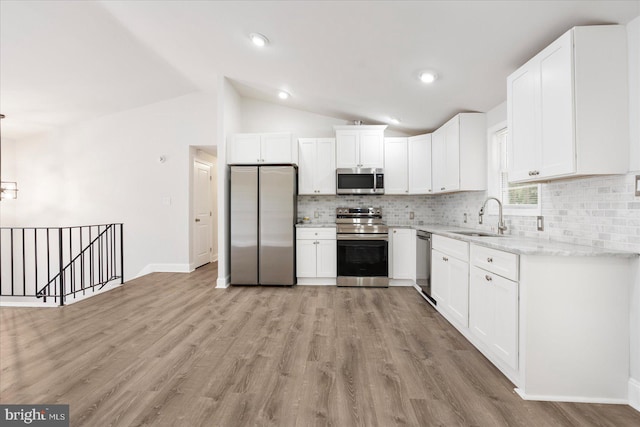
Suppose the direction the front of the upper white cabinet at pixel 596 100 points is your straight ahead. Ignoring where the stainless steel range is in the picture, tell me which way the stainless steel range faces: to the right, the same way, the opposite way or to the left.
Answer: to the left

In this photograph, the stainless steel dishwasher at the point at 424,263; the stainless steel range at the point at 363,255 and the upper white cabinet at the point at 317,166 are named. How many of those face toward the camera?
2

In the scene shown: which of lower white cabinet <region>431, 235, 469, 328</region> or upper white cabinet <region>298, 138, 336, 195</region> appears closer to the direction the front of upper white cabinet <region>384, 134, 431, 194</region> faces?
the lower white cabinet

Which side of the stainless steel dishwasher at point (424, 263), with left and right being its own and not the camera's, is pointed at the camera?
left

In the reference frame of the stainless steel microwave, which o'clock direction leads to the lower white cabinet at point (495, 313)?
The lower white cabinet is roughly at 11 o'clock from the stainless steel microwave.

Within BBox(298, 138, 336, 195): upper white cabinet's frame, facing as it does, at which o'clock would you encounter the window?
The window is roughly at 10 o'clock from the upper white cabinet.

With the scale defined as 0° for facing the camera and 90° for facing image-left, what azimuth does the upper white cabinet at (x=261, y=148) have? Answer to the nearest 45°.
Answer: approximately 0°

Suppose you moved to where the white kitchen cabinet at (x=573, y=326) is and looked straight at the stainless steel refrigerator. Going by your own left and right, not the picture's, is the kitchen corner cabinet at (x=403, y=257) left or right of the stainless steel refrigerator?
right
